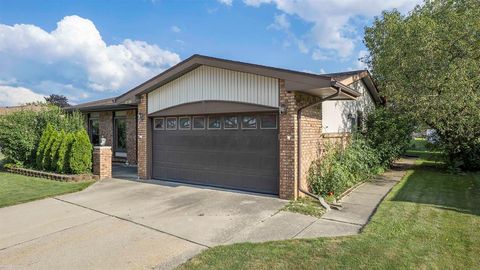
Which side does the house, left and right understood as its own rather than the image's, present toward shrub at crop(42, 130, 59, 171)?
right

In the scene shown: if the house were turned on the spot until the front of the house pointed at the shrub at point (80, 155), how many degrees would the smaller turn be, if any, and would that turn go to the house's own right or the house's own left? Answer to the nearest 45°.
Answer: approximately 45° to the house's own right

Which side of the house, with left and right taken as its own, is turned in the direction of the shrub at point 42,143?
right

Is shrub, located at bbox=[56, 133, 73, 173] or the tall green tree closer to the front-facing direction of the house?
the shrub

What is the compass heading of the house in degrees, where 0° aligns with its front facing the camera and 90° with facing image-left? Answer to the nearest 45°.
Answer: approximately 45°

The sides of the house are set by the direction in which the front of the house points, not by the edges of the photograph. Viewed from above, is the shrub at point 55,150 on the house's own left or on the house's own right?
on the house's own right

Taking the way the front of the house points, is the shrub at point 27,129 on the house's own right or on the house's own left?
on the house's own right
